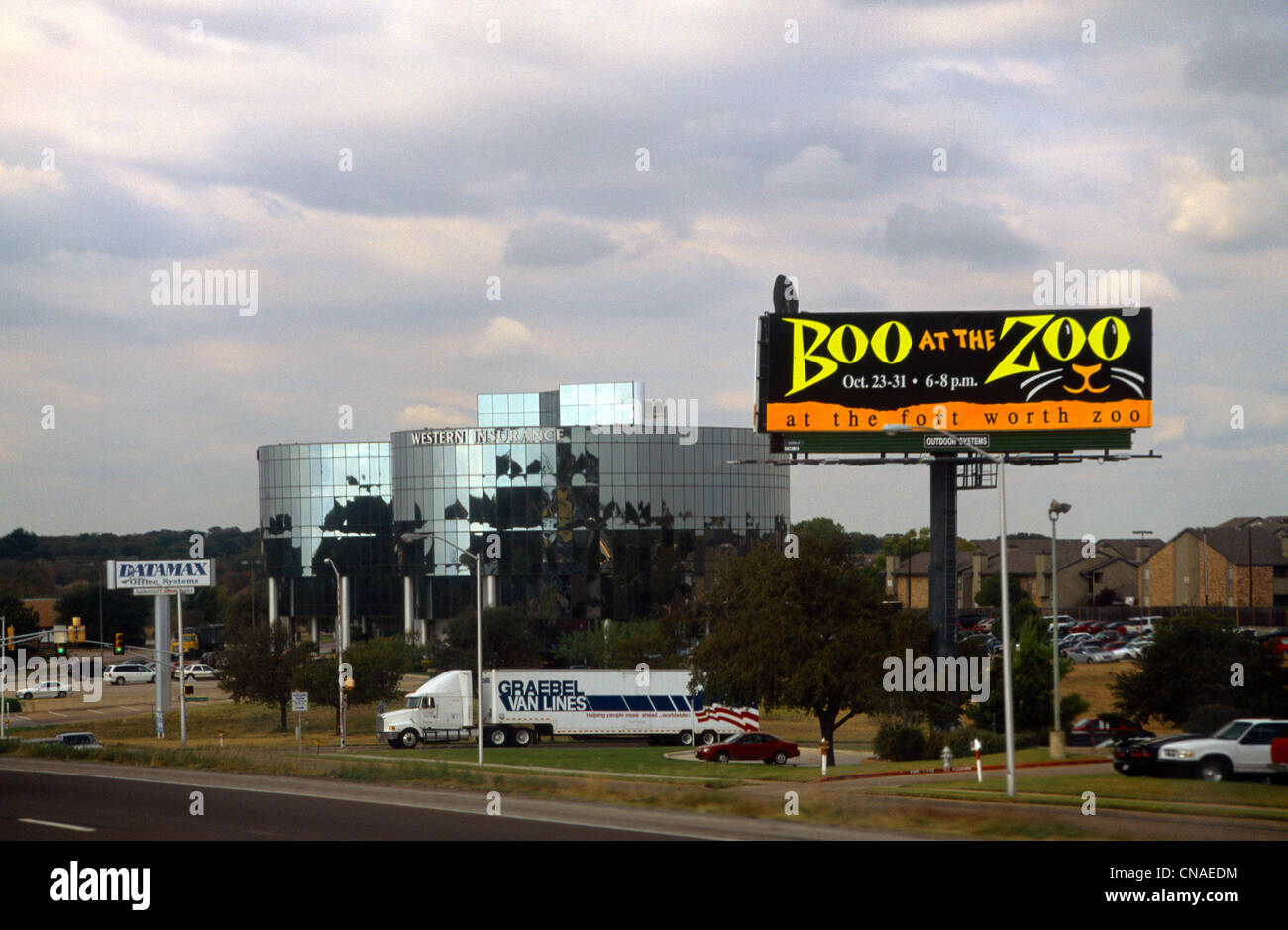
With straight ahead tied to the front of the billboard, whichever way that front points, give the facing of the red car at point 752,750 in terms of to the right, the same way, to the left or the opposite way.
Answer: to the right

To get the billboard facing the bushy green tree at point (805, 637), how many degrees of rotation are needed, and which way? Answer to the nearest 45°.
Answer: approximately 45° to its right

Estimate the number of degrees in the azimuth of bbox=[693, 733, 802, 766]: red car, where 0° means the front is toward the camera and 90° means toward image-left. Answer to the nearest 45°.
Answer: approximately 90°

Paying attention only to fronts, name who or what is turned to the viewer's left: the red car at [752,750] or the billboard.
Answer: the red car

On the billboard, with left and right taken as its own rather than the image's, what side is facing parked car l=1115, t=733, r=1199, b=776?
front

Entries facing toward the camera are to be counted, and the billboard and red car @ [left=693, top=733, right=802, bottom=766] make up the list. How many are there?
1
